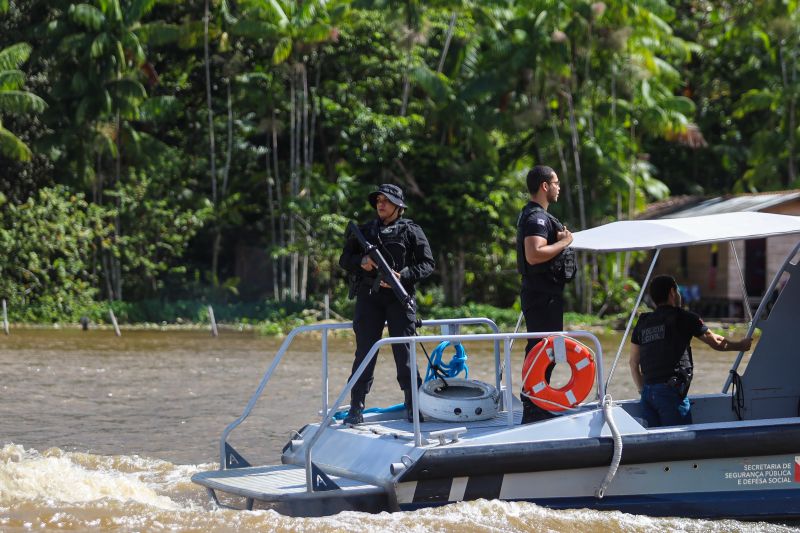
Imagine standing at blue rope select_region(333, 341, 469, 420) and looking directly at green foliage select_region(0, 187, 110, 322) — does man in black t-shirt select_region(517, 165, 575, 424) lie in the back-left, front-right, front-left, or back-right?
back-right

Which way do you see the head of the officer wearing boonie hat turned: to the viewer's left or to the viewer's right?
to the viewer's left

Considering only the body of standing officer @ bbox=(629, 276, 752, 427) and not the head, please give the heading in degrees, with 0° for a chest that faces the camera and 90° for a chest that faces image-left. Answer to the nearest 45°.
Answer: approximately 225°

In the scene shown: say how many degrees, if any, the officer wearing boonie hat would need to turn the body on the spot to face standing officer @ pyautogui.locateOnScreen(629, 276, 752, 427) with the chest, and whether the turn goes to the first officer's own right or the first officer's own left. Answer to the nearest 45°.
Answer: approximately 135° to the first officer's own left

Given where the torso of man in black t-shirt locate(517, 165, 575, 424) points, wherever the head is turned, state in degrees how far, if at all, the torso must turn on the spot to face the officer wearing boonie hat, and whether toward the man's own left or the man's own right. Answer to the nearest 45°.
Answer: approximately 180°

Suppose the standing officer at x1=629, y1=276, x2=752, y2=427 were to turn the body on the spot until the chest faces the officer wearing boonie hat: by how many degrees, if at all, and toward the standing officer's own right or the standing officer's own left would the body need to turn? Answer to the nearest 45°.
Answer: approximately 135° to the standing officer's own left

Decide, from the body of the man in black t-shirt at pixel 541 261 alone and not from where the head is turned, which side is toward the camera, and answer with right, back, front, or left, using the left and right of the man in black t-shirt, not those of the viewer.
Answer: right

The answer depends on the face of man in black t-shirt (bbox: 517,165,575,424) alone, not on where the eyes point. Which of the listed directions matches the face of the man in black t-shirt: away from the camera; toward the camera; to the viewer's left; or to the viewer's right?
to the viewer's right

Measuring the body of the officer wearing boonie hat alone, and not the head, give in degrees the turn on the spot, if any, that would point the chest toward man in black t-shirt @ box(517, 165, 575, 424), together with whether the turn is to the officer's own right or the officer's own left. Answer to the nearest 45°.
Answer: approximately 135° to the officer's own left

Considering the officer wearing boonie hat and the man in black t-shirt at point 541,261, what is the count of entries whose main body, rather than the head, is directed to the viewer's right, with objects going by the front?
1

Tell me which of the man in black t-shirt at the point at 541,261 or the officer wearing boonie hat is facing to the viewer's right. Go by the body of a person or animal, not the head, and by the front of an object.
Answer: the man in black t-shirt

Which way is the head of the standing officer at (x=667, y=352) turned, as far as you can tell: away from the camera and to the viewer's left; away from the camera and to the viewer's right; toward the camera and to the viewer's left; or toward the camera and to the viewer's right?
away from the camera and to the viewer's right

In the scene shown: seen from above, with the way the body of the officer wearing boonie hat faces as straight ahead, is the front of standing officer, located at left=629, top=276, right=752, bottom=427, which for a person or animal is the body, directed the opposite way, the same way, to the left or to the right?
the opposite way
